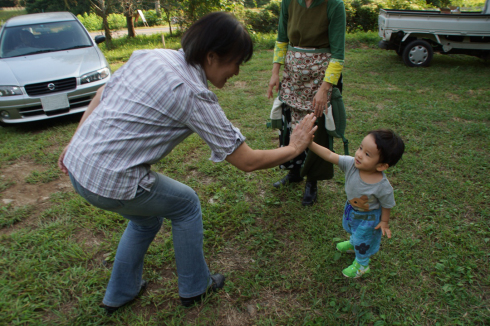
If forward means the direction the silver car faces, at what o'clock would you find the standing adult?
The standing adult is roughly at 11 o'clock from the silver car.

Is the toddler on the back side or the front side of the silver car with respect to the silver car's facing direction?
on the front side

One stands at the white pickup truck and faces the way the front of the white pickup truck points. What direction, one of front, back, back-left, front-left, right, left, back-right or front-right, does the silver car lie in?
back-right

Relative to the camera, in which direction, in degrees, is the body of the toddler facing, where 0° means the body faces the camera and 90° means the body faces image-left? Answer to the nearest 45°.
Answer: approximately 45°

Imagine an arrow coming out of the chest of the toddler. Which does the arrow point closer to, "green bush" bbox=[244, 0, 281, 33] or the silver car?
the silver car

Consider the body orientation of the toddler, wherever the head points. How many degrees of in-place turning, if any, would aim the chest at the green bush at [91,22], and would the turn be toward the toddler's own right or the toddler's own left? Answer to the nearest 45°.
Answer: approximately 90° to the toddler's own right

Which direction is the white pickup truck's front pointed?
to the viewer's right

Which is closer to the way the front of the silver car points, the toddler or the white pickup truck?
the toddler

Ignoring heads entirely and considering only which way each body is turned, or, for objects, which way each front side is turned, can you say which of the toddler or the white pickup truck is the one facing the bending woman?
the toddler

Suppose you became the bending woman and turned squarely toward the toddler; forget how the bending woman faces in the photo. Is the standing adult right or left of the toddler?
left

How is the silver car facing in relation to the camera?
toward the camera

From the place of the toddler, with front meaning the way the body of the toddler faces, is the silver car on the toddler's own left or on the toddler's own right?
on the toddler's own right

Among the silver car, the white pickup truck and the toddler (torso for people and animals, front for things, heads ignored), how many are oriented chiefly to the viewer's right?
1

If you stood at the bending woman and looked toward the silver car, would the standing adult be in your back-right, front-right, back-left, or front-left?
front-right

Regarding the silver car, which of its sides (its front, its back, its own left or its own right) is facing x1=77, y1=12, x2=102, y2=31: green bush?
back

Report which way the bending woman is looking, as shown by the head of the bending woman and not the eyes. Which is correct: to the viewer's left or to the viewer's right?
to the viewer's right

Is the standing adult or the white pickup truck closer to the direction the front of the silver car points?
the standing adult

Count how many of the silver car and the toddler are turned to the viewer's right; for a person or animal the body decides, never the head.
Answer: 0
